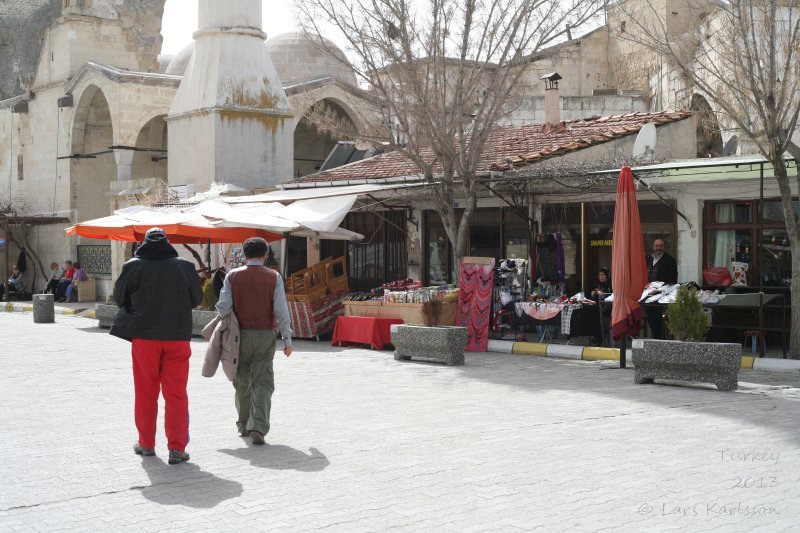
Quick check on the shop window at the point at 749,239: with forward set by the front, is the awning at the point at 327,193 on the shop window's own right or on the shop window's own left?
on the shop window's own right

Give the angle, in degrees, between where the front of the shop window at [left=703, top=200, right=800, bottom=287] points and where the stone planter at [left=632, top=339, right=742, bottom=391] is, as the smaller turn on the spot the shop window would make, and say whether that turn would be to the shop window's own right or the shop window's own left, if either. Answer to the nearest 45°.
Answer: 0° — it already faces it

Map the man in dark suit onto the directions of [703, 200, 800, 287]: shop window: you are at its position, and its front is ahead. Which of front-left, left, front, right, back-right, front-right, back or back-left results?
front-right

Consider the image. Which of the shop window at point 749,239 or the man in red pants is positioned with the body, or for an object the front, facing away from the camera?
the man in red pants

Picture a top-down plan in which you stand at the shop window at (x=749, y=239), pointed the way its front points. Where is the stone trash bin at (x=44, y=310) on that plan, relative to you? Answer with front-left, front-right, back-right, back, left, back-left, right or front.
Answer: right

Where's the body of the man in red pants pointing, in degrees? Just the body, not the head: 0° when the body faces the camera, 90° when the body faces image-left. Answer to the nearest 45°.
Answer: approximately 180°

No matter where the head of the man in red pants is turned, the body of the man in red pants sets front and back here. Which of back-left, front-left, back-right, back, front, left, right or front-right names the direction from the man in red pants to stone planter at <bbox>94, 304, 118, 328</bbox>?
front

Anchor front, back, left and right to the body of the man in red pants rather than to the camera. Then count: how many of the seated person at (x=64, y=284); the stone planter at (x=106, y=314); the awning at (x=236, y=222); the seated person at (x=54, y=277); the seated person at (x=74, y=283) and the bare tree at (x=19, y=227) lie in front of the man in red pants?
6

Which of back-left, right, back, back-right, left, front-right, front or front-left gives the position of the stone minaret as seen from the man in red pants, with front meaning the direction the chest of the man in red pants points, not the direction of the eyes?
front

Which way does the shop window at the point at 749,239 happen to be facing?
toward the camera

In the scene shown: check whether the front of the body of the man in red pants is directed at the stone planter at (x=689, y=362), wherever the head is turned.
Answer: no

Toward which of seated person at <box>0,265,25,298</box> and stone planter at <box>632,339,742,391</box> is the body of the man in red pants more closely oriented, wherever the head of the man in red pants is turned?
the seated person

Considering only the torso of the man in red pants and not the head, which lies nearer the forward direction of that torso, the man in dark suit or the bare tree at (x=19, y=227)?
the bare tree

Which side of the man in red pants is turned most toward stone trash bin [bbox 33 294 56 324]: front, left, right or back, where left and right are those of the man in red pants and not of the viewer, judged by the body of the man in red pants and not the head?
front

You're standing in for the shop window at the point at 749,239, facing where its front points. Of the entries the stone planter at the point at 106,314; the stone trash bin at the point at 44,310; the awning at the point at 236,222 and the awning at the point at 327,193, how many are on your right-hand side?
4

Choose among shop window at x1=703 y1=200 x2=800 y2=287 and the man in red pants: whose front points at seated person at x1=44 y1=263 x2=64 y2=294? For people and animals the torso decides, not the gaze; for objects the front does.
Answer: the man in red pants
